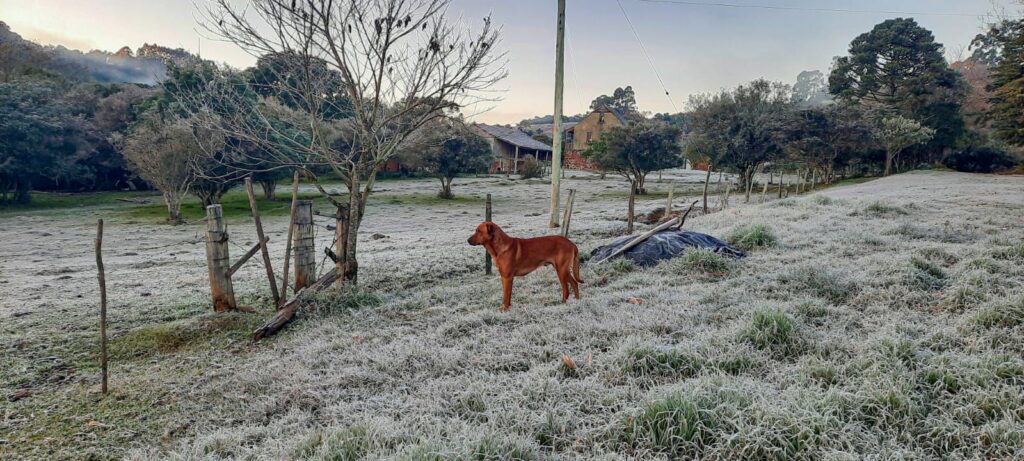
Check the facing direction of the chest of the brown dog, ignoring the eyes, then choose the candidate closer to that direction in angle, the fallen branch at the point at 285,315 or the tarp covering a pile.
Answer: the fallen branch

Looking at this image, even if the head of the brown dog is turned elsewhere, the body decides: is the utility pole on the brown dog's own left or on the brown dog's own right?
on the brown dog's own right

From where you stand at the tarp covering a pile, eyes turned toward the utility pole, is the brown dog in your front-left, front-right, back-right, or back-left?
back-left

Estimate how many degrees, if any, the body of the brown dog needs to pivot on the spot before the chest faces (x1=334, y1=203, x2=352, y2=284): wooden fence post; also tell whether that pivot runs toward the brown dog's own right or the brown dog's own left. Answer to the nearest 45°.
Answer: approximately 45° to the brown dog's own right

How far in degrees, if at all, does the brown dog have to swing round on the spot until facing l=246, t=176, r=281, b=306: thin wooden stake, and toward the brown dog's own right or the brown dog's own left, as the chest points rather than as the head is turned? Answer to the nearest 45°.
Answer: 0° — it already faces it

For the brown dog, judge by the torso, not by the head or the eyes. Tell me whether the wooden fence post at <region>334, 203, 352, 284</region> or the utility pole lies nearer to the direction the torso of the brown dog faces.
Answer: the wooden fence post

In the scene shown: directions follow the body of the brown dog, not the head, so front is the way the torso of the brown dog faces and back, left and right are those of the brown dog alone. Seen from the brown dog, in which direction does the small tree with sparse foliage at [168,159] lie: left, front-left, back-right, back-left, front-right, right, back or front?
front-right

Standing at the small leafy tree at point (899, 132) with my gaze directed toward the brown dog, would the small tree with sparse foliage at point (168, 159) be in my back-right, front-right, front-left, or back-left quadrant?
front-right

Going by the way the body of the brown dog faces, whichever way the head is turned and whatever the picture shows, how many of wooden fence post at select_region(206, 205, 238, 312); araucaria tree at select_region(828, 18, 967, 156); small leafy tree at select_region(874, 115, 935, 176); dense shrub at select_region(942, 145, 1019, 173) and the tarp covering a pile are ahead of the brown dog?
1

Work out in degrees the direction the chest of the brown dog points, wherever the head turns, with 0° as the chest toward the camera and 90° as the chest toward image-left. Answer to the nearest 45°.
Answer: approximately 90°

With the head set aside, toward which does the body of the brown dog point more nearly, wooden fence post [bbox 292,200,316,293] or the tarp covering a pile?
the wooden fence post

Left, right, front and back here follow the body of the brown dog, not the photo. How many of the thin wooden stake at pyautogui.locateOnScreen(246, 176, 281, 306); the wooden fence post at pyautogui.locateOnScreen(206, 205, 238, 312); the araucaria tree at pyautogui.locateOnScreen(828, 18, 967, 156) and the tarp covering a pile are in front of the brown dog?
2

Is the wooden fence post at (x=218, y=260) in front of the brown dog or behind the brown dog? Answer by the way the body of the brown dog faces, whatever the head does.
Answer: in front

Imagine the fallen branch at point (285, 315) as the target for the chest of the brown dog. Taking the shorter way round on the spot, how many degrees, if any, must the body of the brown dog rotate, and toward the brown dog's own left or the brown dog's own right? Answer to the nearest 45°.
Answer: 0° — it already faces it

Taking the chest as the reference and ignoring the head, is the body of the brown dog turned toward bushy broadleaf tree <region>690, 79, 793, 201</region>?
no

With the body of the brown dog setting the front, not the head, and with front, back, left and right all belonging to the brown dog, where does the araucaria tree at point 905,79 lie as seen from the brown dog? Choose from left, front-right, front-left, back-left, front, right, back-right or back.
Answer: back-right

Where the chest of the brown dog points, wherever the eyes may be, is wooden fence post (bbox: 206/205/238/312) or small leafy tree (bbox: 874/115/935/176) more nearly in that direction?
the wooden fence post
